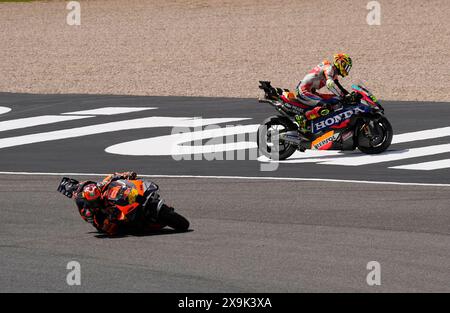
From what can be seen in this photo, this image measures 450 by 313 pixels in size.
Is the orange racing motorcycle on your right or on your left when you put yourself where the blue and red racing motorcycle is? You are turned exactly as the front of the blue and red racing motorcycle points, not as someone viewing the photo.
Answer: on your right

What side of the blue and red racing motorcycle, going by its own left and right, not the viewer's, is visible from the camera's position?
right

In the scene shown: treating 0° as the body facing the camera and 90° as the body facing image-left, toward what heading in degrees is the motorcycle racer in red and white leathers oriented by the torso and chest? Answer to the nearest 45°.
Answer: approximately 270°
